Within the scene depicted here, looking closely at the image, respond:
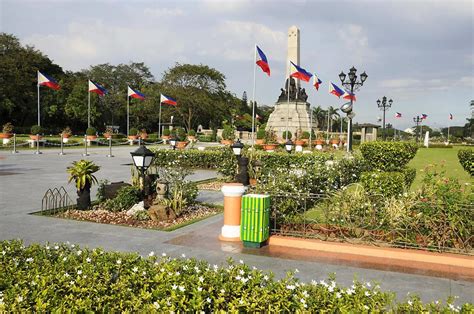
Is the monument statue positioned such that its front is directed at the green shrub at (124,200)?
yes

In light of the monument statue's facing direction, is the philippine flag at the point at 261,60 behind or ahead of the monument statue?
ahead

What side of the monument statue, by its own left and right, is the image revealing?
front

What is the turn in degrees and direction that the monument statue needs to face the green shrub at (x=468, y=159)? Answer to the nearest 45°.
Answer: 0° — it already faces it

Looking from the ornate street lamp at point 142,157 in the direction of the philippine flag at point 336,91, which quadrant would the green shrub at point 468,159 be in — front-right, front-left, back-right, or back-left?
front-right

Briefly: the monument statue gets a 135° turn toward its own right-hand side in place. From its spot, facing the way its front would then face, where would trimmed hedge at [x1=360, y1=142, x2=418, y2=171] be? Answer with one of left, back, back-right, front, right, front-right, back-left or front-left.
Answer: back-left

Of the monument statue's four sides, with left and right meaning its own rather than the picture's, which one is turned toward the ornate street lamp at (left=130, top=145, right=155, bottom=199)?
front

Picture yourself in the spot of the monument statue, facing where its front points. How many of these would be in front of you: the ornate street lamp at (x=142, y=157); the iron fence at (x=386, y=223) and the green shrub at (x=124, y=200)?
3

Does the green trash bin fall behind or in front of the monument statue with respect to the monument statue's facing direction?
in front

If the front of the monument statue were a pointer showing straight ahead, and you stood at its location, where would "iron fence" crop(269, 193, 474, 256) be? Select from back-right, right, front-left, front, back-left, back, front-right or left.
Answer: front

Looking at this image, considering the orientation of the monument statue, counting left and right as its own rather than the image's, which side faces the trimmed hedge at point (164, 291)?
front
